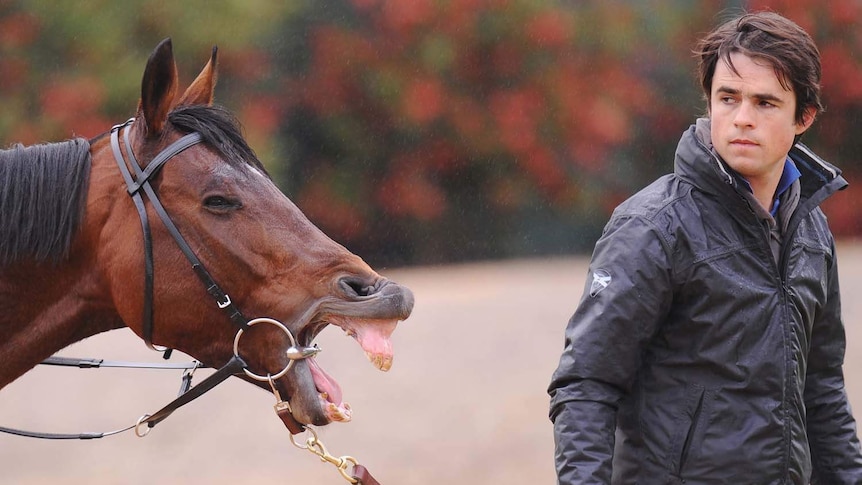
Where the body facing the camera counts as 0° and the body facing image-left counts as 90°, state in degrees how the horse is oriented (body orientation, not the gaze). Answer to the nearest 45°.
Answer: approximately 270°

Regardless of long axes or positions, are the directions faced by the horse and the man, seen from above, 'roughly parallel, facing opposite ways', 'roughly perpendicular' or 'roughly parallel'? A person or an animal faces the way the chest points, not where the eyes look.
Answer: roughly perpendicular

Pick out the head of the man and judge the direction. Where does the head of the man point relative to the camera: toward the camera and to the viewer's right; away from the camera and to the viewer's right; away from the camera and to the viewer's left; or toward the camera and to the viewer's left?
toward the camera and to the viewer's left

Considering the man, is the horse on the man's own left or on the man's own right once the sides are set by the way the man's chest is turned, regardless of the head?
on the man's own right

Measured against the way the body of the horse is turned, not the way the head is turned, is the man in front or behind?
in front

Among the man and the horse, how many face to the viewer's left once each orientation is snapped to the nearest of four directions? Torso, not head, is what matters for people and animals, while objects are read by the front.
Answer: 0

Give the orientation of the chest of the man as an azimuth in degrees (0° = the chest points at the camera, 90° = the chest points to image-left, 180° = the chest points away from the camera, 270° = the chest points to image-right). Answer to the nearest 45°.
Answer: approximately 315°
